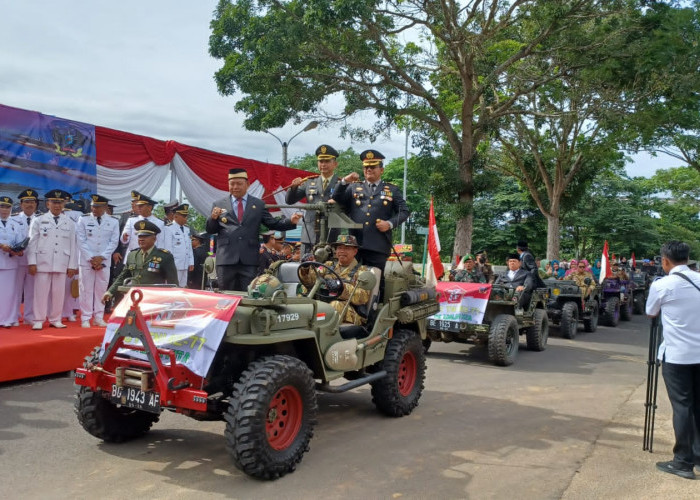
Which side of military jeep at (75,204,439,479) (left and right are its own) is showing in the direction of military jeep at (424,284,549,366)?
back

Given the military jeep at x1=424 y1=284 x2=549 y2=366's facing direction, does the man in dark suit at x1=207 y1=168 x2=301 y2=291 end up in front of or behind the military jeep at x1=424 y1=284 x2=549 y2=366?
in front

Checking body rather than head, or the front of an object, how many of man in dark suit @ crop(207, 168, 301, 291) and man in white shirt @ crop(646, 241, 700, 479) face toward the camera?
1

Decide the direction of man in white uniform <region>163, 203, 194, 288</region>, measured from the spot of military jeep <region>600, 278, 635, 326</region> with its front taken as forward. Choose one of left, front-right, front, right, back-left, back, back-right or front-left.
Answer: front

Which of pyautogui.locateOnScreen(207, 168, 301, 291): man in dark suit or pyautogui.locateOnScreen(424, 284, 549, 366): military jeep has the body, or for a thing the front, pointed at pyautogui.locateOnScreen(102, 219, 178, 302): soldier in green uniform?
the military jeep

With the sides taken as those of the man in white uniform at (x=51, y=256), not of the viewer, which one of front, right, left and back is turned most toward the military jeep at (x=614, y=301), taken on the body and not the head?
left

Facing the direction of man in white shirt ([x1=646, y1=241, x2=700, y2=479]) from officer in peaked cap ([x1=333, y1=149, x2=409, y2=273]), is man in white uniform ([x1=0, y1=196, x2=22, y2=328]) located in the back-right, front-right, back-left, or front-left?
back-right

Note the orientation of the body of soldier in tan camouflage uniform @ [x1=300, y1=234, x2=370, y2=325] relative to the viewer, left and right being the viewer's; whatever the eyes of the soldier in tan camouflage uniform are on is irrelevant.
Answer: facing the viewer and to the left of the viewer
